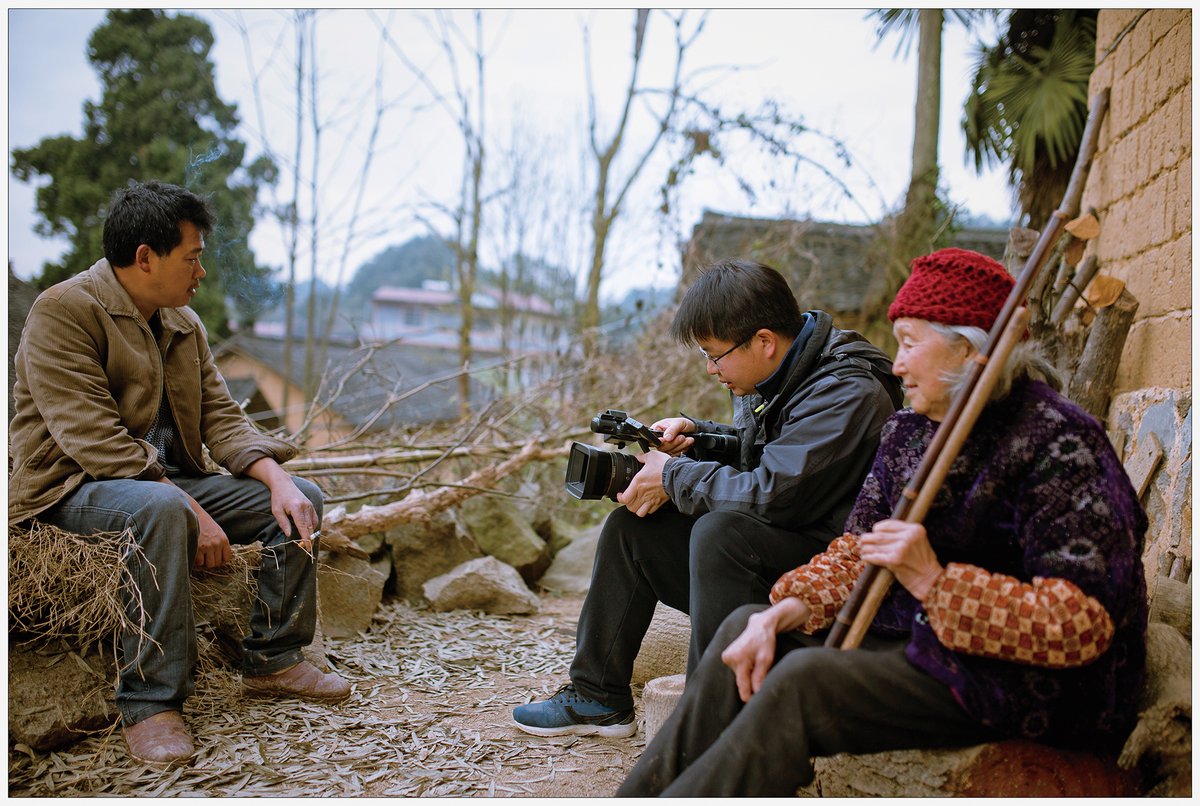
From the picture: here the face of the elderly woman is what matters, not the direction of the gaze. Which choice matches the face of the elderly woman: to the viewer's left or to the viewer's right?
to the viewer's left

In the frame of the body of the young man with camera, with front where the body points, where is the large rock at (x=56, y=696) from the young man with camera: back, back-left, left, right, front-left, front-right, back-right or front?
front

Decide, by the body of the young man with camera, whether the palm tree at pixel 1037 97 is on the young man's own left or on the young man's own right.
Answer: on the young man's own right

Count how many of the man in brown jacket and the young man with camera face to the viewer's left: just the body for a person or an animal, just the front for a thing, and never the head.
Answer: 1

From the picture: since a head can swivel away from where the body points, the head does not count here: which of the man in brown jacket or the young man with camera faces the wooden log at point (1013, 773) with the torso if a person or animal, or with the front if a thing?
the man in brown jacket

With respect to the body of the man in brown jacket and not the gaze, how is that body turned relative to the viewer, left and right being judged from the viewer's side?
facing the viewer and to the right of the viewer

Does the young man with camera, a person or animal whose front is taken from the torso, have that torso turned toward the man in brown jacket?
yes

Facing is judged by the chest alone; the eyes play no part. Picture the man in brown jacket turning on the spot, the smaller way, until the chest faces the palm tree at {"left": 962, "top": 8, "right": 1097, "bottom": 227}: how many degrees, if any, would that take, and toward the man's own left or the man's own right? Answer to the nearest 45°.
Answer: approximately 45° to the man's own left

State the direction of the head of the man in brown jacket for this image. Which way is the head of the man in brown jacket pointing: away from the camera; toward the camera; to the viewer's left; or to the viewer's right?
to the viewer's right

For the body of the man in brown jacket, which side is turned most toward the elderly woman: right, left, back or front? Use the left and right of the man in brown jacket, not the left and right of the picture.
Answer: front

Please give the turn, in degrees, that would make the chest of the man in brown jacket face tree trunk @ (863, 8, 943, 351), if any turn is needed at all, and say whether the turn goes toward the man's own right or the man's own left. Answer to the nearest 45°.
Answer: approximately 90° to the man's own left

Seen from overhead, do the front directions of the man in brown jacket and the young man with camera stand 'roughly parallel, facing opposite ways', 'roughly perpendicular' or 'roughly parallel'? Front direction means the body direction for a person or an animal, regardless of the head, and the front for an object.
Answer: roughly parallel, facing opposite ways

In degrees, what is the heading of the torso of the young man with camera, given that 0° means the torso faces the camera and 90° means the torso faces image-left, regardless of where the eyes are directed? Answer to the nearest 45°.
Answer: approximately 90°

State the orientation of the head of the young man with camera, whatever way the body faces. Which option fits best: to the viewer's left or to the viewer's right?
to the viewer's left

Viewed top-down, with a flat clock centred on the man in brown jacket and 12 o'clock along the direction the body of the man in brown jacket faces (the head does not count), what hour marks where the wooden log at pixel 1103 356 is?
The wooden log is roughly at 11 o'clock from the man in brown jacket.
